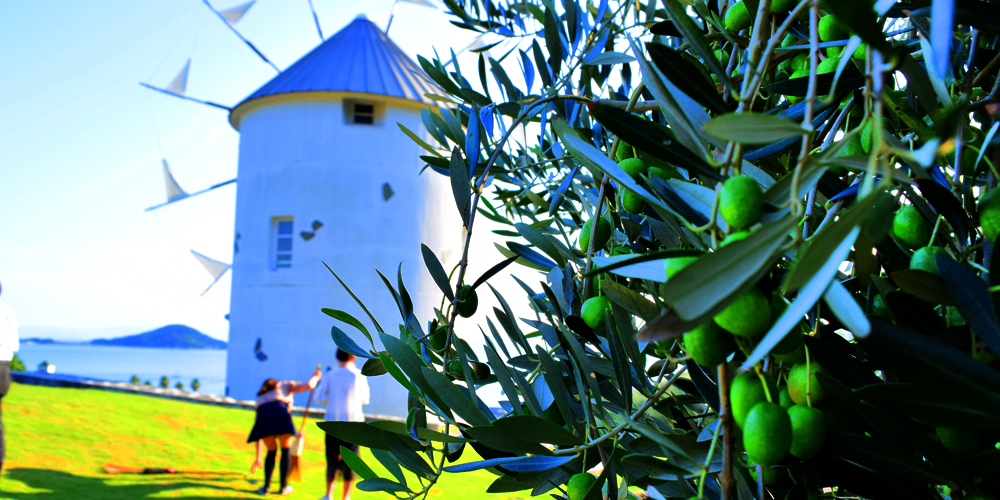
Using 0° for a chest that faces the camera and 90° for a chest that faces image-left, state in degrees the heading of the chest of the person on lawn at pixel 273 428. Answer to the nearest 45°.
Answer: approximately 180°

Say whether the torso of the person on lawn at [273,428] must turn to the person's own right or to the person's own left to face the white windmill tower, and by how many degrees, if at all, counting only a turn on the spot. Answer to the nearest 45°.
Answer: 0° — they already face it

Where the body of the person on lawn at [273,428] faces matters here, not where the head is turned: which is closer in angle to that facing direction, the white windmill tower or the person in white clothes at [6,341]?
the white windmill tower

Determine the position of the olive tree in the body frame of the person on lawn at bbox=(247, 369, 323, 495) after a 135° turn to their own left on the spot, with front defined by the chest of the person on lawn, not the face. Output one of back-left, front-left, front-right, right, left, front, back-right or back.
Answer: front-left

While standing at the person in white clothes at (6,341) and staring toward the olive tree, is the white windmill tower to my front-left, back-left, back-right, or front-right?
back-left

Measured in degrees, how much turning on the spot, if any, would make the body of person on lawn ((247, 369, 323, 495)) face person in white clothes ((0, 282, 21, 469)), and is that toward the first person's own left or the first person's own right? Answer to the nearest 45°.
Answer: approximately 135° to the first person's own left
